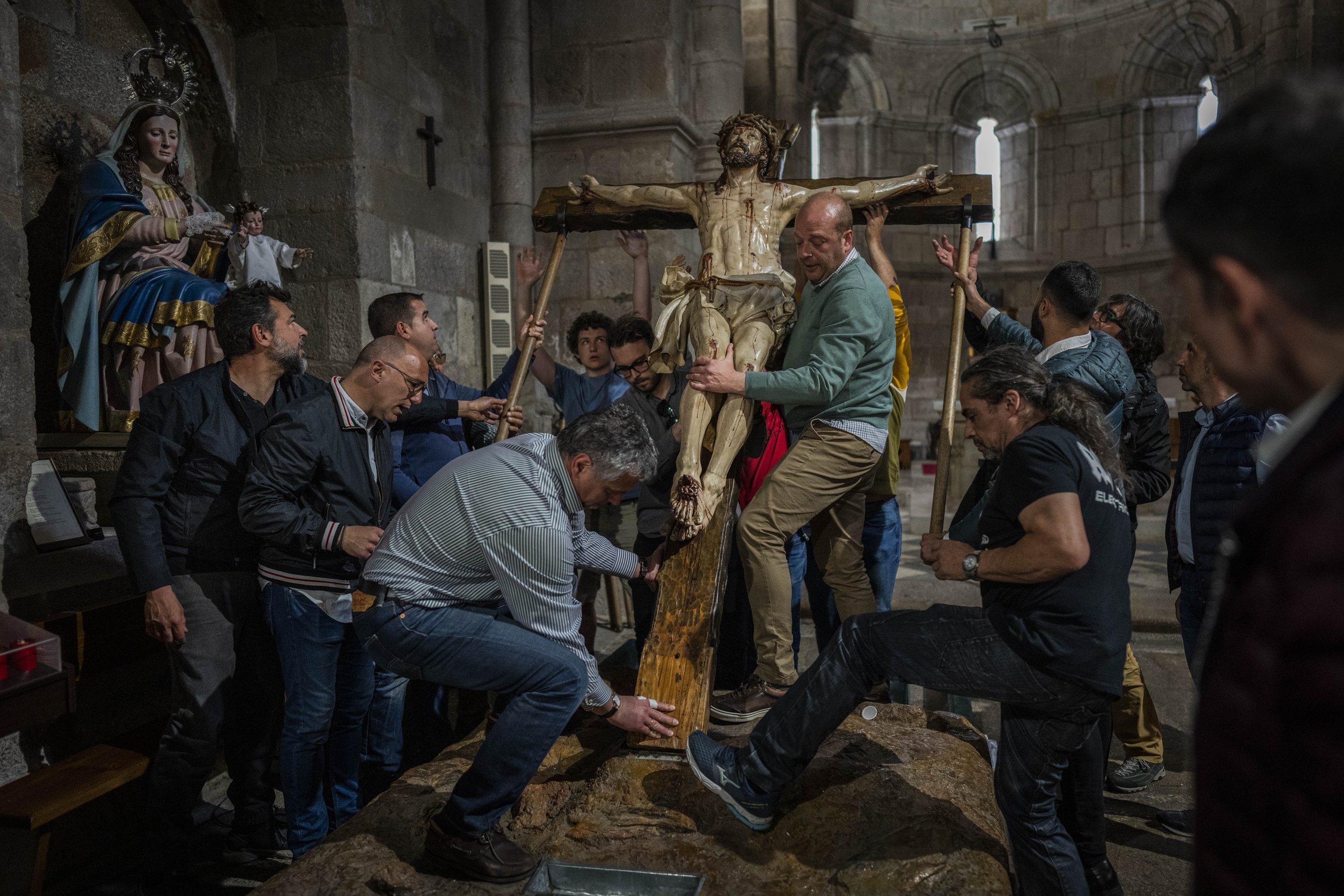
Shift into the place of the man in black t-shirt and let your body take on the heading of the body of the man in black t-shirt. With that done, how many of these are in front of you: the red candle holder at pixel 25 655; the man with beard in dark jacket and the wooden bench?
3

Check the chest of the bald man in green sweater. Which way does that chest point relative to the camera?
to the viewer's left

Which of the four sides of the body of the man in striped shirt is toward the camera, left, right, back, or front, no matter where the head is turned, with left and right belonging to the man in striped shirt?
right

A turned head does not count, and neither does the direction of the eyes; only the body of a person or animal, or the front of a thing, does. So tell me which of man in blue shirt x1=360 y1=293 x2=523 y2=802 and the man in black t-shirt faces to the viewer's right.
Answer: the man in blue shirt

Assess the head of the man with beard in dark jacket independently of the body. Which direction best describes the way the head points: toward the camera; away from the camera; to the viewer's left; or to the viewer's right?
to the viewer's right

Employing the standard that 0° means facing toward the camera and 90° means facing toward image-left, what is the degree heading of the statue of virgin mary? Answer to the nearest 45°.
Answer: approximately 315°

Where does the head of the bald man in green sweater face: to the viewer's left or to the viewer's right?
to the viewer's left

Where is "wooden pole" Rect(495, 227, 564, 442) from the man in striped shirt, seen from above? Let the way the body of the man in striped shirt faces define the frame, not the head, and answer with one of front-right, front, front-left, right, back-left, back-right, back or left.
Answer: left

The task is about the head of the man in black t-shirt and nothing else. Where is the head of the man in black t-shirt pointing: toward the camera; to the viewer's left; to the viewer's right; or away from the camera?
to the viewer's left

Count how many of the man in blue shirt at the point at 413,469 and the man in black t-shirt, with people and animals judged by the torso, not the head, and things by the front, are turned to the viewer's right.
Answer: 1

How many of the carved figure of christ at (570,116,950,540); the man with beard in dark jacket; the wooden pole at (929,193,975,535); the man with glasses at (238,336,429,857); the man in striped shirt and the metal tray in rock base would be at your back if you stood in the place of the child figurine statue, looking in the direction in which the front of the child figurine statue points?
0

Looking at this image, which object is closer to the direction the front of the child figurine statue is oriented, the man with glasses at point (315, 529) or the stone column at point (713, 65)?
the man with glasses

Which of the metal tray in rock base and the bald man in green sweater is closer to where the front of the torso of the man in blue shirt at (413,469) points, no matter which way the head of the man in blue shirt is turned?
the bald man in green sweater

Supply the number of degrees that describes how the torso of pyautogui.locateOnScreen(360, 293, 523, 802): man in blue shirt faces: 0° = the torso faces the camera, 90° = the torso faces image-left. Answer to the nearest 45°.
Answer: approximately 270°

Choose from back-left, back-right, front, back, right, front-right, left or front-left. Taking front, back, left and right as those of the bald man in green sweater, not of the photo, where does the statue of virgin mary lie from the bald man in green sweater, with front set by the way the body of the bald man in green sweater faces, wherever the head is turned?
front

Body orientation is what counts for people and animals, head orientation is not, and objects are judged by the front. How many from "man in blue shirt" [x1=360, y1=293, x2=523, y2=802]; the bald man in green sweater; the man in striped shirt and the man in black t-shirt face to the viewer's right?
2

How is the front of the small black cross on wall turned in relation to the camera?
facing the viewer and to the right of the viewer

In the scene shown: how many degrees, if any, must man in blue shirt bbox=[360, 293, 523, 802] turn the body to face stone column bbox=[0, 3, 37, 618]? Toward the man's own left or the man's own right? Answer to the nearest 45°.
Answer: approximately 180°

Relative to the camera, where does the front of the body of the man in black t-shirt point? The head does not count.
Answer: to the viewer's left

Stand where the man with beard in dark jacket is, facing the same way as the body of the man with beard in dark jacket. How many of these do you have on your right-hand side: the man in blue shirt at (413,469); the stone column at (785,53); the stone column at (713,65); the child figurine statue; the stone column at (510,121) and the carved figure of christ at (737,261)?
0

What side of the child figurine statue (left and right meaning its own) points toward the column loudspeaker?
left
